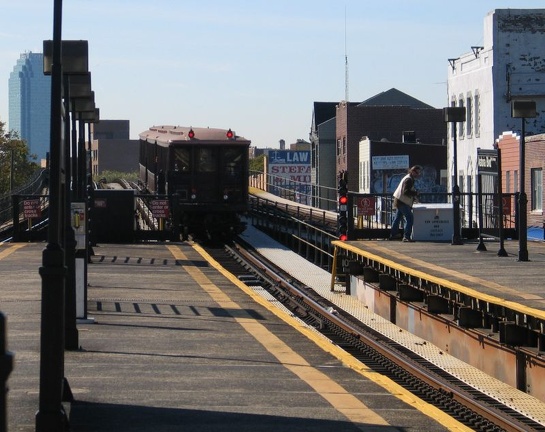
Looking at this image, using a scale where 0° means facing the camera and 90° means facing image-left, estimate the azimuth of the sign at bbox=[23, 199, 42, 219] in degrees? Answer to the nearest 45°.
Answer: approximately 0°

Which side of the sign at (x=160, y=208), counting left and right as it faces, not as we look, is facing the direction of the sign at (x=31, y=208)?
right

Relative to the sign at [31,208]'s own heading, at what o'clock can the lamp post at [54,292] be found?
The lamp post is roughly at 12 o'clock from the sign.

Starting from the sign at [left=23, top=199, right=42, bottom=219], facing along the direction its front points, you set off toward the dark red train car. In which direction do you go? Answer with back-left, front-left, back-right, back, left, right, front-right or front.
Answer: back-left

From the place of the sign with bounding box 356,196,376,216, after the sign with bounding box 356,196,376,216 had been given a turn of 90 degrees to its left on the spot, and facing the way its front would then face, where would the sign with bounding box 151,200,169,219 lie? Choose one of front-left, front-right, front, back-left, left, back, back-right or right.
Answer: back-left
